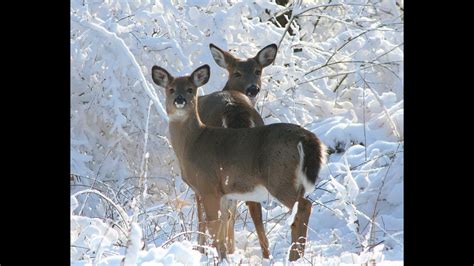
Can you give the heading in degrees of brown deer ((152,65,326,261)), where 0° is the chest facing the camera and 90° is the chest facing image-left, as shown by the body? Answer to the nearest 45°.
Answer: approximately 90°

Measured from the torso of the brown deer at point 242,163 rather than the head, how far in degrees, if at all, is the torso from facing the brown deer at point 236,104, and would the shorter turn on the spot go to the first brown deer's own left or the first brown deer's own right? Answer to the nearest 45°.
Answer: approximately 90° to the first brown deer's own right
